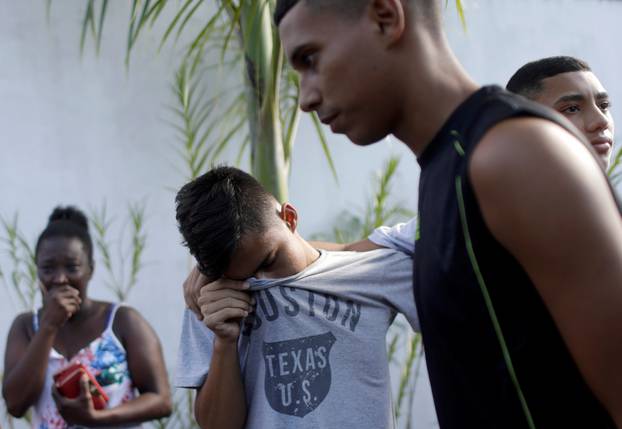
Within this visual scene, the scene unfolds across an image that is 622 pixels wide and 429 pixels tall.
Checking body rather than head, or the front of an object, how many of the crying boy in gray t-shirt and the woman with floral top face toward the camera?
2

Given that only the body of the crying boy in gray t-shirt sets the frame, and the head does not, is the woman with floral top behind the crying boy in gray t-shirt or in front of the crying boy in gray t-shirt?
behind

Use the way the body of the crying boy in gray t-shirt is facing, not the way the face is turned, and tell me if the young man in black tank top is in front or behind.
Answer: in front

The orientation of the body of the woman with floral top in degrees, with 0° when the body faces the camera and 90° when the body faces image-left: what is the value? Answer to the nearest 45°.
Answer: approximately 0°

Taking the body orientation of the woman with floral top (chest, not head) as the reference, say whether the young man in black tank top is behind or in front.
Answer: in front

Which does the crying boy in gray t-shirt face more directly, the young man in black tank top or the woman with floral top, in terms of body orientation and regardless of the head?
the young man in black tank top
